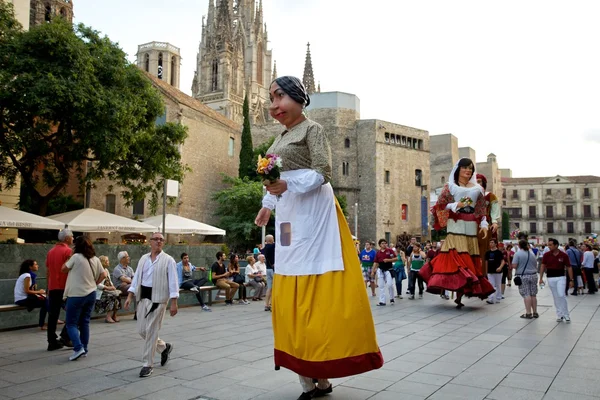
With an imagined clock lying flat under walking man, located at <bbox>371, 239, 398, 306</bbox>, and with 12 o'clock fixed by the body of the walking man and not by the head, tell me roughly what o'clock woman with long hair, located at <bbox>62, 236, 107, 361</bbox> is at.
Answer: The woman with long hair is roughly at 1 o'clock from the walking man.

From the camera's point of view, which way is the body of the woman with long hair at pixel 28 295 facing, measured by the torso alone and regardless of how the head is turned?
to the viewer's right

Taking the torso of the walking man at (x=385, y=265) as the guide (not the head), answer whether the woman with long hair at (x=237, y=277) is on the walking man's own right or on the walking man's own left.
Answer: on the walking man's own right

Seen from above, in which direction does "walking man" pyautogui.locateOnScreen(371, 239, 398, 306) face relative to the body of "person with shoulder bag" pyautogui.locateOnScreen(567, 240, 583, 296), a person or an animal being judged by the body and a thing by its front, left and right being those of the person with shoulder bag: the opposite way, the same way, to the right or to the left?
the opposite way

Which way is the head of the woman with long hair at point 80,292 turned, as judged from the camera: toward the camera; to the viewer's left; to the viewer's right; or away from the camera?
away from the camera

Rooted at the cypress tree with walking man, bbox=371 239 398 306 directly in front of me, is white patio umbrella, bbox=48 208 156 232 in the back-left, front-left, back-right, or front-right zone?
front-right

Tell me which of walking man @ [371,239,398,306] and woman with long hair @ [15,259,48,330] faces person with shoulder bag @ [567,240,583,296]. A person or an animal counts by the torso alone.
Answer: the woman with long hair

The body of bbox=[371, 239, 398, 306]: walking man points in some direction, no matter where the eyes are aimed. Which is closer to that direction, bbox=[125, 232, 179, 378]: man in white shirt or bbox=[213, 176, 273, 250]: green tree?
the man in white shirt

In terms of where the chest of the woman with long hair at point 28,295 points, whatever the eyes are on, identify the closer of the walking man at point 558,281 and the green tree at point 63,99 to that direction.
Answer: the walking man

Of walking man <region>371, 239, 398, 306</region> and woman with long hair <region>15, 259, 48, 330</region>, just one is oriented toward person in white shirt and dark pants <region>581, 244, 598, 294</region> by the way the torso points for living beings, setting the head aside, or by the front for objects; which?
the woman with long hair

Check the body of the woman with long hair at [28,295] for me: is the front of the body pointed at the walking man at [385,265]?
yes

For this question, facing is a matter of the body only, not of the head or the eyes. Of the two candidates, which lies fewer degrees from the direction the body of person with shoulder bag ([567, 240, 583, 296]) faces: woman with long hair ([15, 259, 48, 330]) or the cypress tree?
the cypress tree

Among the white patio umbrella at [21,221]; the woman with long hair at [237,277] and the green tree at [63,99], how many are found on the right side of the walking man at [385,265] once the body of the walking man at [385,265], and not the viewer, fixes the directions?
3

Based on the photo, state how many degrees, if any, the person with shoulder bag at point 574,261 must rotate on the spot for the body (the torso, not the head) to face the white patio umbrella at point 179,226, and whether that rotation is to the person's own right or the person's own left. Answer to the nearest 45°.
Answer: approximately 90° to the person's own left

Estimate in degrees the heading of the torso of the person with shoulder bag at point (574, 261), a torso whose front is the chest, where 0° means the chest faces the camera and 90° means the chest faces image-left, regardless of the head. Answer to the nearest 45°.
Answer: approximately 180°

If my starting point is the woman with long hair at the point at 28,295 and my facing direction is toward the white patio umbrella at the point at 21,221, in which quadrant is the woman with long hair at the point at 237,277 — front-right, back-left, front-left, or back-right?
front-right

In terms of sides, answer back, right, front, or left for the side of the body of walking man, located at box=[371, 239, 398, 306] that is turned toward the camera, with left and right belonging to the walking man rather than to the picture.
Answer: front
